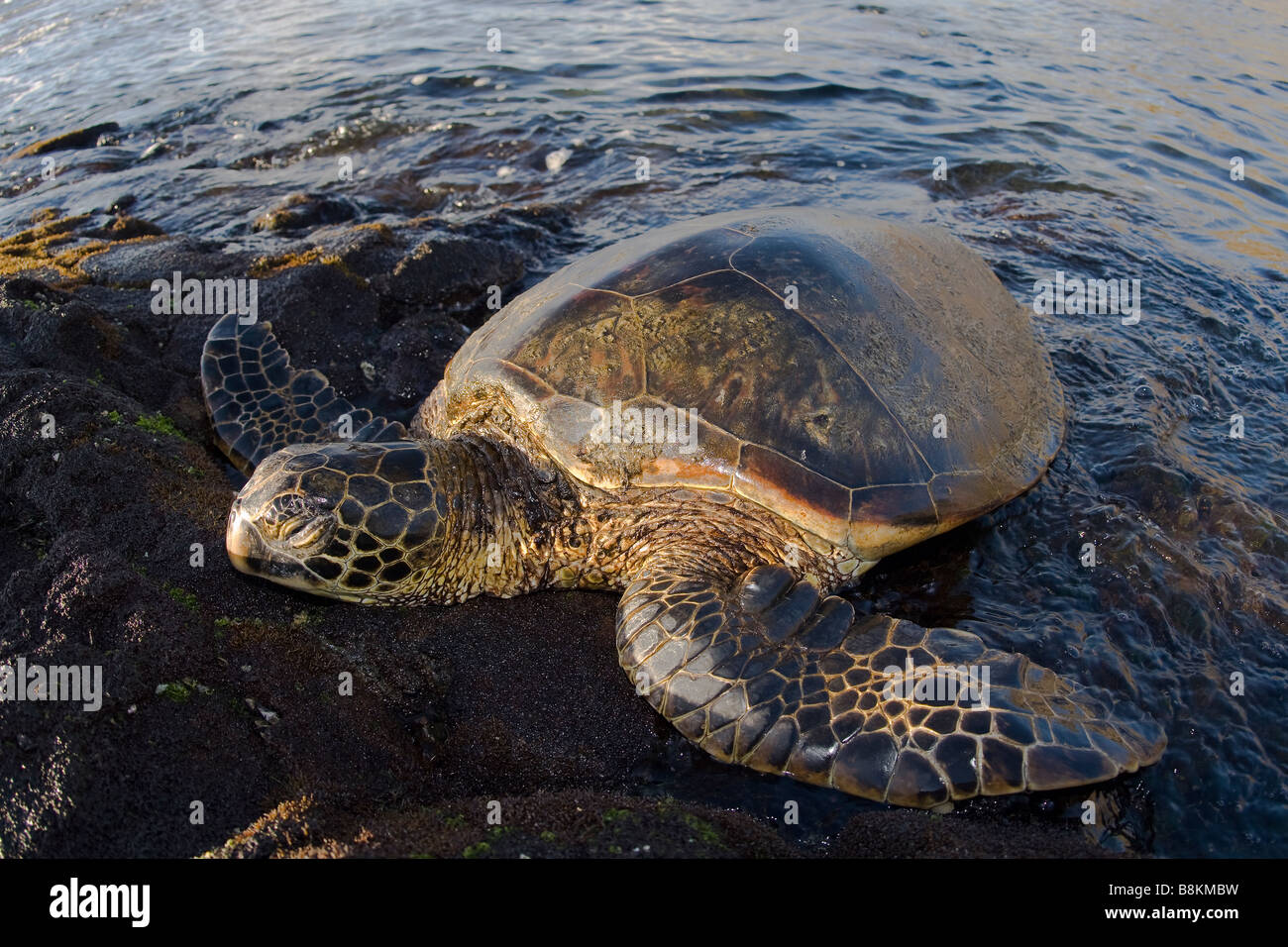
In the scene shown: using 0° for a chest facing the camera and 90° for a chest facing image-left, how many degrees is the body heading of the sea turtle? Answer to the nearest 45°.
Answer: approximately 45°
